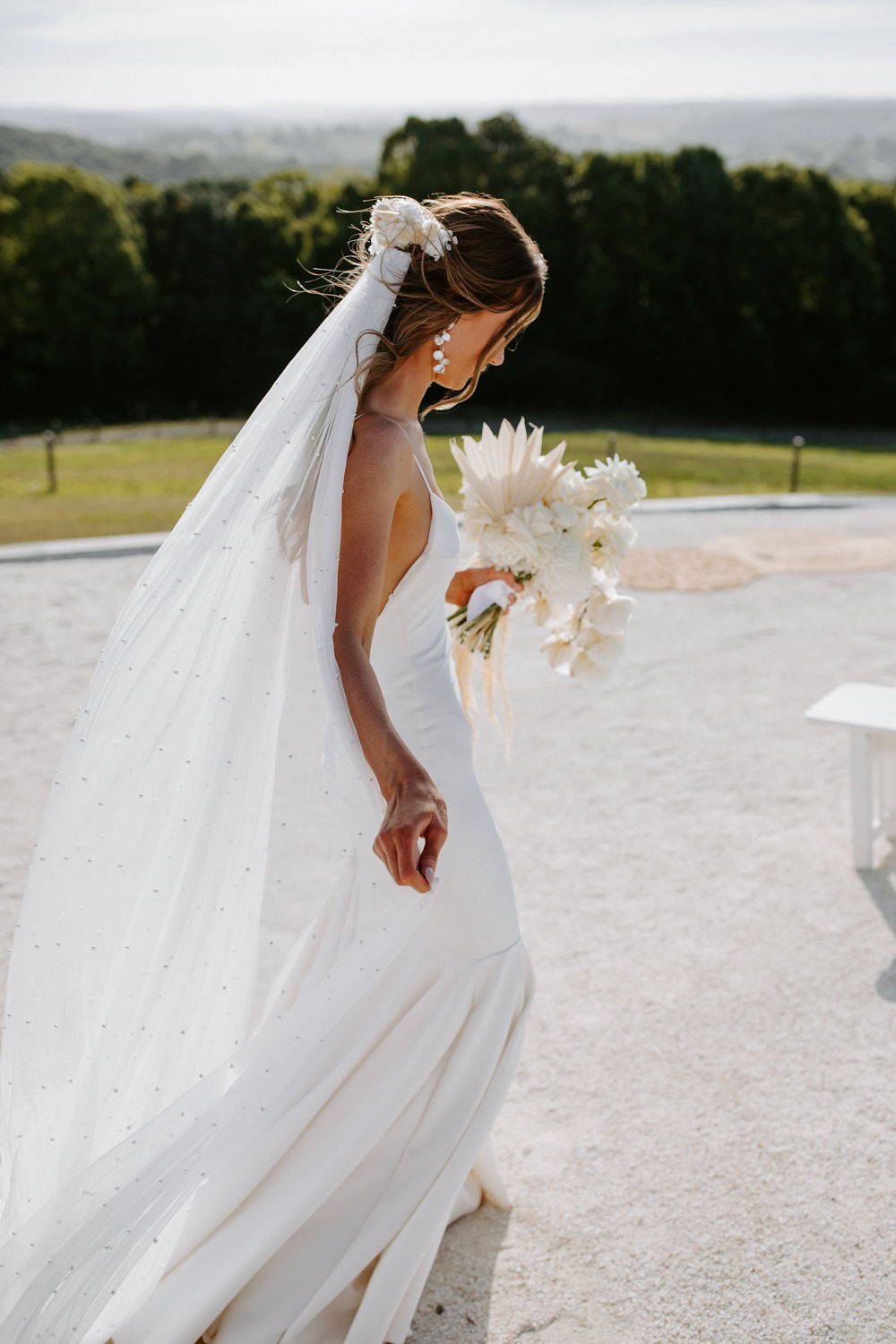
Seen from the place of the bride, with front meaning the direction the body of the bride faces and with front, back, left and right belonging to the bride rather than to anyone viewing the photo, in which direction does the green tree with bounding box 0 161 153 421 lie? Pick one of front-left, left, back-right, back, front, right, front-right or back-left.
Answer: left

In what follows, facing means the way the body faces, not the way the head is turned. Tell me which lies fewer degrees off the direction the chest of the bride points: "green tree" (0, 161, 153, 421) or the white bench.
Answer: the white bench

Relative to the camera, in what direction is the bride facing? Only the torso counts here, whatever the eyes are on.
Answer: to the viewer's right
